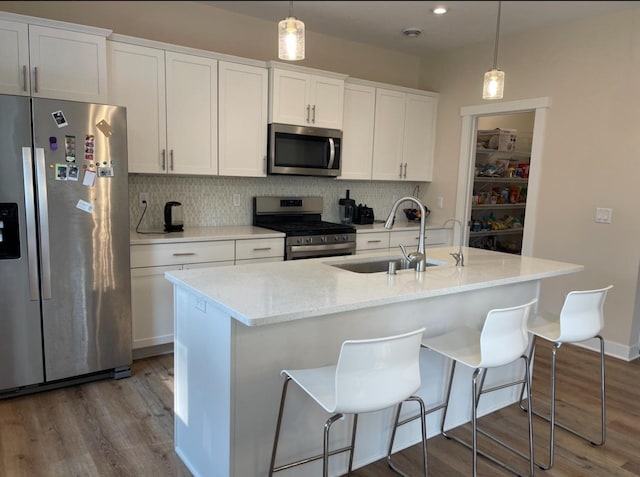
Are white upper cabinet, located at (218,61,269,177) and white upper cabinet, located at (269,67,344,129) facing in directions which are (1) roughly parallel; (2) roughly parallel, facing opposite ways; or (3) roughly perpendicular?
roughly parallel

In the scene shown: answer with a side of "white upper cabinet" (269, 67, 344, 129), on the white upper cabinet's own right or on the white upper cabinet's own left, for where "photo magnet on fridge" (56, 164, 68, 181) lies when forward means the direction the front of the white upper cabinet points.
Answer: on the white upper cabinet's own right

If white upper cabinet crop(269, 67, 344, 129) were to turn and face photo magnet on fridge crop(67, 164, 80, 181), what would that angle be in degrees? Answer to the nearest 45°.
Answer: approximately 90° to its right

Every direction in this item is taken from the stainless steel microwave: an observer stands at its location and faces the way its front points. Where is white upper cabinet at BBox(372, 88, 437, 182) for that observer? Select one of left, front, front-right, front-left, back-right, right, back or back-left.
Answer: left

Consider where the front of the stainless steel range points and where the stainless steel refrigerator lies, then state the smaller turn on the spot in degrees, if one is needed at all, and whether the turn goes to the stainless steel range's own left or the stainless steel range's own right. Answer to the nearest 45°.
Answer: approximately 90° to the stainless steel range's own right

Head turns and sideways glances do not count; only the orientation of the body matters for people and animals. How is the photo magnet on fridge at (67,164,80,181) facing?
toward the camera

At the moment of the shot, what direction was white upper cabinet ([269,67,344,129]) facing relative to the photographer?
facing the viewer and to the right of the viewer

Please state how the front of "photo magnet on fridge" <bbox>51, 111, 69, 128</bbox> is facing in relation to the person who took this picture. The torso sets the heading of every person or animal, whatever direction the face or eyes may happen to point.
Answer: facing the viewer

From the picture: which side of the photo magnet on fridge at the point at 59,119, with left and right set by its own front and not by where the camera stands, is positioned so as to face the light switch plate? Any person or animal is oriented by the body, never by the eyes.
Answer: left

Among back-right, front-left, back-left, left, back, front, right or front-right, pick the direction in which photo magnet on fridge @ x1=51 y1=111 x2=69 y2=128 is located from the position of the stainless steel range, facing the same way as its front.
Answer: right

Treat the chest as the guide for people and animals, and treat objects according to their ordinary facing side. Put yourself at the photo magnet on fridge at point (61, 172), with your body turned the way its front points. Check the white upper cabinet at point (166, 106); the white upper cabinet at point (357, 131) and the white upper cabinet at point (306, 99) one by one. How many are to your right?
0

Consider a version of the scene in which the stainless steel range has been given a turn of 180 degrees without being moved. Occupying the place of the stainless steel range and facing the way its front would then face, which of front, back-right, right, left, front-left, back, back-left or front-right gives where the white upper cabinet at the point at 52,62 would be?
left

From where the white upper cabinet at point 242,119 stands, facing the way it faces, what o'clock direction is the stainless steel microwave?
The stainless steel microwave is roughly at 10 o'clock from the white upper cabinet.
